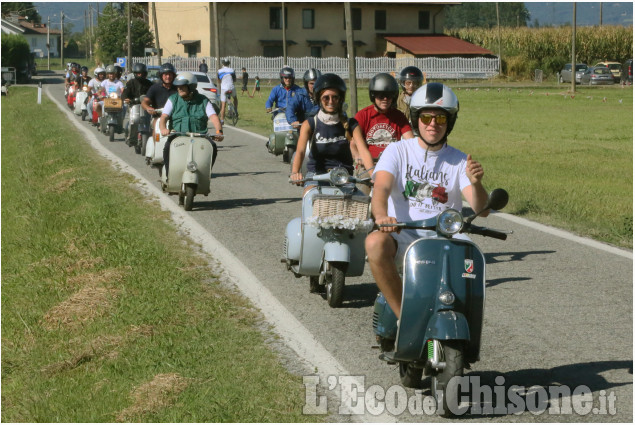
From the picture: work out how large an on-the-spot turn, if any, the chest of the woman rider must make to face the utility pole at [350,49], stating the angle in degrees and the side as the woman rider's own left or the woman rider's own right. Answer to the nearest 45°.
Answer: approximately 180°

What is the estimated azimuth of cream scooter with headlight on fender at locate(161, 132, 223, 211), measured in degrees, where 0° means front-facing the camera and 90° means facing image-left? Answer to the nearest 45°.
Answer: approximately 0°

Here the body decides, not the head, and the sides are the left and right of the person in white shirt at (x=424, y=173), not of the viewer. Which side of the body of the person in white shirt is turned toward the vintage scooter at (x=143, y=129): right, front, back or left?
back

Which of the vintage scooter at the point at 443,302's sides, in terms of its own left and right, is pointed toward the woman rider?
back

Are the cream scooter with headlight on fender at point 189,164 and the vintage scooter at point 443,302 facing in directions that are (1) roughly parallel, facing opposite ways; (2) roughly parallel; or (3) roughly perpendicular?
roughly parallel

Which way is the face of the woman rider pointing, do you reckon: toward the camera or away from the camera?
toward the camera

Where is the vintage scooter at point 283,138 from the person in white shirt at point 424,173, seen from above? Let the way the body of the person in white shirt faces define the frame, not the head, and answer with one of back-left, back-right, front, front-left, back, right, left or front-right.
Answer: back

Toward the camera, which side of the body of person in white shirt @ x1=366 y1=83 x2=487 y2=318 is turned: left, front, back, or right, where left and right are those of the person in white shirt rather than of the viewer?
front

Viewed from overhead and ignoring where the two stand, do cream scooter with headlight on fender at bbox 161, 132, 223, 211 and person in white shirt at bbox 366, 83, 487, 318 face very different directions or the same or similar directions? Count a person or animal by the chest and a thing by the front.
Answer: same or similar directions

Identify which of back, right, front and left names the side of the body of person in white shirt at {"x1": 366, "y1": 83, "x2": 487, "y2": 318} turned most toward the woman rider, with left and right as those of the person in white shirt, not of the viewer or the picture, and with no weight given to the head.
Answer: back

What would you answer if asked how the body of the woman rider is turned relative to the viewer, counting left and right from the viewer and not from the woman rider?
facing the viewer

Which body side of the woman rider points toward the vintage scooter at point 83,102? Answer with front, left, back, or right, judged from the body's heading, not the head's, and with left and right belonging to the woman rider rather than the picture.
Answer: back

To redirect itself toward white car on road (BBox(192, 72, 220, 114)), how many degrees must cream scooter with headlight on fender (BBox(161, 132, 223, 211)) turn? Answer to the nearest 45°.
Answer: approximately 180°

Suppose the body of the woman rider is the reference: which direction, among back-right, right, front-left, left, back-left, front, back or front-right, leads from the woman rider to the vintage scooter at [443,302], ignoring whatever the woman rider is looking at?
front

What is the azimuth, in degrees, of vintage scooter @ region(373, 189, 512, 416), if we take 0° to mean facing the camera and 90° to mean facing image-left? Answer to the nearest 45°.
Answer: approximately 0°

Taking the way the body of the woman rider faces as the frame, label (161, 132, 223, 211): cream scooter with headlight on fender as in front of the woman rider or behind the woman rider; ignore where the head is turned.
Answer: behind
